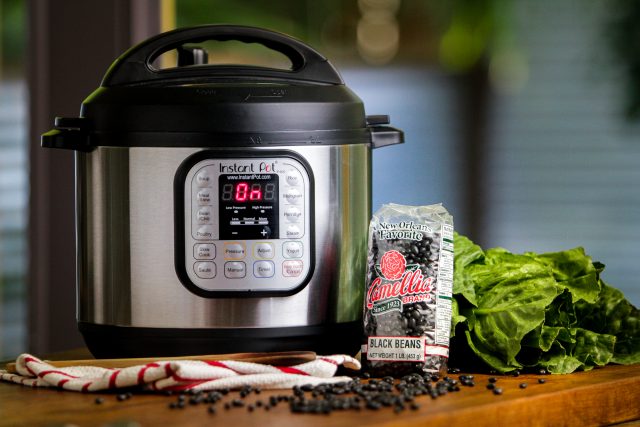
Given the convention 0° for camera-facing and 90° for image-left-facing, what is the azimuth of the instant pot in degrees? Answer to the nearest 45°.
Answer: approximately 0°
